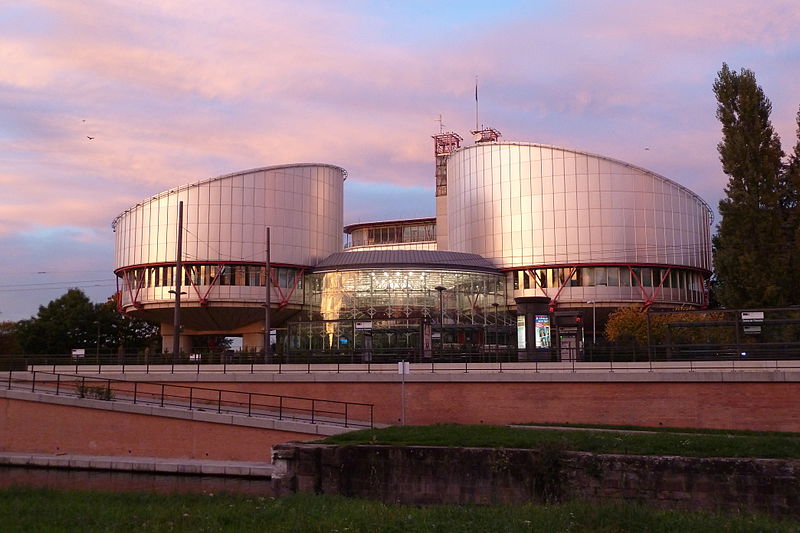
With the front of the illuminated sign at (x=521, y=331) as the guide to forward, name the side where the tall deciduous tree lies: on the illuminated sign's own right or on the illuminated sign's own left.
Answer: on the illuminated sign's own left

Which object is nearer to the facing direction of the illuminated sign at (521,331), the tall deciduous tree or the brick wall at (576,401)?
the brick wall

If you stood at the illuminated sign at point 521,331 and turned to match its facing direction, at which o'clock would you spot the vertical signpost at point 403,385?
The vertical signpost is roughly at 1 o'clock from the illuminated sign.

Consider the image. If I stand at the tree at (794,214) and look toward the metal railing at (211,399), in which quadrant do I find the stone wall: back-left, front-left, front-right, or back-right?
front-left

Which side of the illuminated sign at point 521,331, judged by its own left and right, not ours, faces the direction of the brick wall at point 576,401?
front

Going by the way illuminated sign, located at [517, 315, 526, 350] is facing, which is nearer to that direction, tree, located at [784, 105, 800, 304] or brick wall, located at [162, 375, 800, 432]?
the brick wall

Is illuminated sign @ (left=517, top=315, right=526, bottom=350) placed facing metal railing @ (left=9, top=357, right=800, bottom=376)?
yes

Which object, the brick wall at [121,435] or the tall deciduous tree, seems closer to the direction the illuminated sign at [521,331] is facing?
the brick wall

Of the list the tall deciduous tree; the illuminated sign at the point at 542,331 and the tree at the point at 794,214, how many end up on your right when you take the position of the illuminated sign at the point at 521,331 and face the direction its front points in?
0

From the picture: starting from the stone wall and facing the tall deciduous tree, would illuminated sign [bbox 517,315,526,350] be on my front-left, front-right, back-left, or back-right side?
front-left

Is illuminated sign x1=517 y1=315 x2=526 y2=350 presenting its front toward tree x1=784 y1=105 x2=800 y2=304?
no

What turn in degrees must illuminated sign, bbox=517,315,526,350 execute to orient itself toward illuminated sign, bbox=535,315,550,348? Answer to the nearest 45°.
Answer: approximately 90° to its left

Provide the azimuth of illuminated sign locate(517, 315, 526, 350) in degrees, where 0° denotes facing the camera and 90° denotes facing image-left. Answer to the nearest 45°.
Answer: approximately 0°

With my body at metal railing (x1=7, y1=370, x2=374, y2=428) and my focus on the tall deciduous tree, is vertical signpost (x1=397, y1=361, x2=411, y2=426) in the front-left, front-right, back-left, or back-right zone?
front-right

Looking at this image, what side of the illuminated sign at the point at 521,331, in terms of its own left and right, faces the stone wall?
front

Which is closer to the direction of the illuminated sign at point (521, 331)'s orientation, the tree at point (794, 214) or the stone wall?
the stone wall
